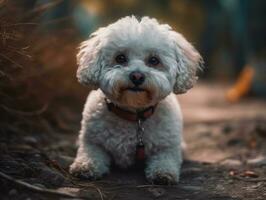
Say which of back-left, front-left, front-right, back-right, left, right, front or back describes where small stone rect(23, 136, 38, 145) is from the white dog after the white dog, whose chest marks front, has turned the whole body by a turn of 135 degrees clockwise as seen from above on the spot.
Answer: front

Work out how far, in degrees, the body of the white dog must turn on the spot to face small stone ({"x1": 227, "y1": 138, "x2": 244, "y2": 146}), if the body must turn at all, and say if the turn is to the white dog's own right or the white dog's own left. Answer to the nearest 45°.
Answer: approximately 135° to the white dog's own left

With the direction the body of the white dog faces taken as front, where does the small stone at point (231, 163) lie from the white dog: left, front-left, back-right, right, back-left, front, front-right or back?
back-left

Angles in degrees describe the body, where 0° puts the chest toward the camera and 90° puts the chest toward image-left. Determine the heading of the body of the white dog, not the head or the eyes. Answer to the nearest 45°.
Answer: approximately 0°

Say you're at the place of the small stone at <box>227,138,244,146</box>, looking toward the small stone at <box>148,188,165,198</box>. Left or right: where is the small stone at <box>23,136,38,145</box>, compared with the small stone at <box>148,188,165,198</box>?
right

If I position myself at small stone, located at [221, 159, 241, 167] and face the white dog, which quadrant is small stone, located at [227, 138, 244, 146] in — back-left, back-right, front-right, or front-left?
back-right
